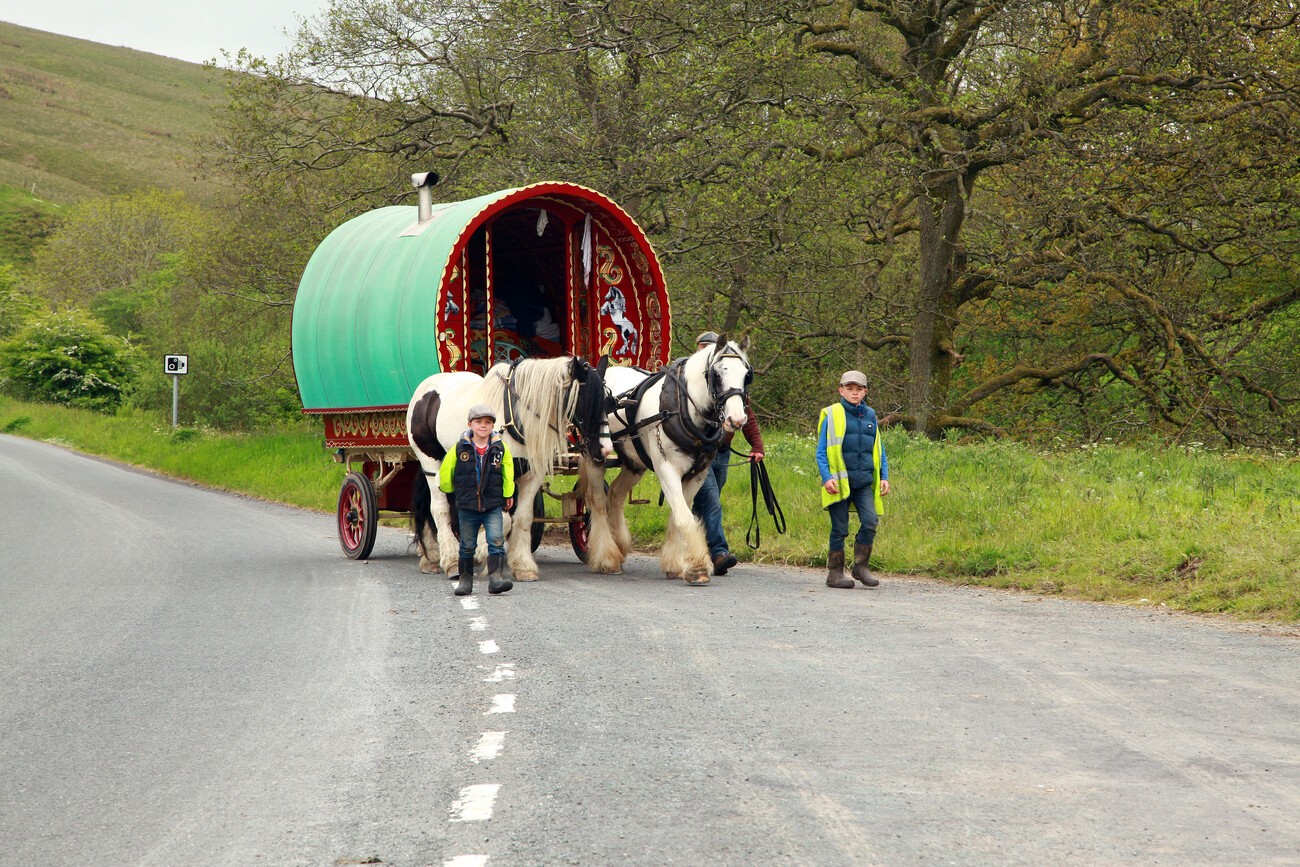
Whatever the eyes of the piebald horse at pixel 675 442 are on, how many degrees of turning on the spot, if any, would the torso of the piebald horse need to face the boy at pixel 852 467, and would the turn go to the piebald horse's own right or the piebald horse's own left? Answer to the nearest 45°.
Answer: approximately 45° to the piebald horse's own left

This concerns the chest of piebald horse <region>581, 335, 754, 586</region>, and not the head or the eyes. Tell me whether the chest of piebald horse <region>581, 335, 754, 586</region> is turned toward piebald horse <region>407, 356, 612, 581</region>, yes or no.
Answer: no

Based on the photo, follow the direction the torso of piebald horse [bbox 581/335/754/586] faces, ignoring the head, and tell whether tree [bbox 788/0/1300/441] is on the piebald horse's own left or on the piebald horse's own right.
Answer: on the piebald horse's own left

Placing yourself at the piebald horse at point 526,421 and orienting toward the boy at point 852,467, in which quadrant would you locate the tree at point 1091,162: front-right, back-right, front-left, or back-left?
front-left

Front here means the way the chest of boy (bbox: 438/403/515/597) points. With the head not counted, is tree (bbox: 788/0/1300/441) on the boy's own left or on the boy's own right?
on the boy's own left

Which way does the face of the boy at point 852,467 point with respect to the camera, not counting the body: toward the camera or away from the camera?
toward the camera

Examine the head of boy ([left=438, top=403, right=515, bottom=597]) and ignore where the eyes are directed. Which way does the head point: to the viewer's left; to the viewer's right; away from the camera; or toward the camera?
toward the camera

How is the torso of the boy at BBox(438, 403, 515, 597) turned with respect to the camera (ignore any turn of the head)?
toward the camera

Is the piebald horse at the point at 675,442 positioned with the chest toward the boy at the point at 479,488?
no

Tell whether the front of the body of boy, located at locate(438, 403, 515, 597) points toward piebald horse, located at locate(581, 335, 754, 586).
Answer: no

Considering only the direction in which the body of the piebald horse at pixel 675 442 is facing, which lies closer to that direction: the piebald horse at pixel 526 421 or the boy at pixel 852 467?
the boy

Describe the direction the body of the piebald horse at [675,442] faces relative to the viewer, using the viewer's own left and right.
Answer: facing the viewer and to the right of the viewer
